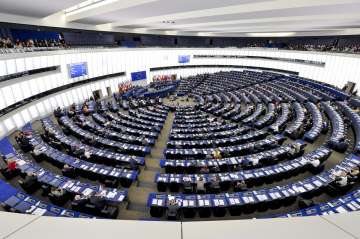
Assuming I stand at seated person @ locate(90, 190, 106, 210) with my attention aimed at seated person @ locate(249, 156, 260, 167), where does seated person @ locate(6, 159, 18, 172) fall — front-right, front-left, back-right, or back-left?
back-left

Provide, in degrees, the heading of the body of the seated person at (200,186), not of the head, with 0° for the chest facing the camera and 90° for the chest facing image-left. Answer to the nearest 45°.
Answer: approximately 180°

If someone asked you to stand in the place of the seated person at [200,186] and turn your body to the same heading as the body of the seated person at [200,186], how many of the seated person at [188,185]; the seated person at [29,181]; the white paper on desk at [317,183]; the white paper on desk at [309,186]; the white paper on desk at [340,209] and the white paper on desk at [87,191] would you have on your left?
3

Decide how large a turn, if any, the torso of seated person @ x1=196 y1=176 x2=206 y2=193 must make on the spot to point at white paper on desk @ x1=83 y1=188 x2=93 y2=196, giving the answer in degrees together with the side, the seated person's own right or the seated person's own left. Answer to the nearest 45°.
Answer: approximately 90° to the seated person's own left

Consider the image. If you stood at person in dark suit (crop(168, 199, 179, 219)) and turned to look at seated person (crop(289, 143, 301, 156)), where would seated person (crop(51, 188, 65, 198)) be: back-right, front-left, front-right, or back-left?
back-left

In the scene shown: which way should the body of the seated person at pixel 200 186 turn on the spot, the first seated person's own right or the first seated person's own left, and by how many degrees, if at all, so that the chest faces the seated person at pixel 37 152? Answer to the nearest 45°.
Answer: approximately 90° to the first seated person's own left

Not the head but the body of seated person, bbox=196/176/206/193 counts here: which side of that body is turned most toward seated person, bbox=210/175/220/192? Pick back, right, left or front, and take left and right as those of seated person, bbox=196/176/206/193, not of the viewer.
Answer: right

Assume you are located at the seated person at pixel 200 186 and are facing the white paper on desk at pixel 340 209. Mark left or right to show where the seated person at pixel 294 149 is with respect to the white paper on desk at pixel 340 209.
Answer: left

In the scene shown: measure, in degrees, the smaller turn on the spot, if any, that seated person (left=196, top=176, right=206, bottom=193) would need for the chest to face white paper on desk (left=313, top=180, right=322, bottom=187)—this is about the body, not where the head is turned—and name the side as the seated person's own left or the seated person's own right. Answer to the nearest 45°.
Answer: approximately 90° to the seated person's own right

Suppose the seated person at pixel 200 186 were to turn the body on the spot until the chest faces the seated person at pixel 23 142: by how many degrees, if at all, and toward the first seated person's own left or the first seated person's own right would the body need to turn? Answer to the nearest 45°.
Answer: approximately 90° to the first seated person's own left

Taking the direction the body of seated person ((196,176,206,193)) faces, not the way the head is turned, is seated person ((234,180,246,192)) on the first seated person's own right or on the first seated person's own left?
on the first seated person's own right

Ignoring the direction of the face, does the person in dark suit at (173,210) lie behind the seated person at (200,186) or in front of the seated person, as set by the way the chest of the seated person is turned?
behind
